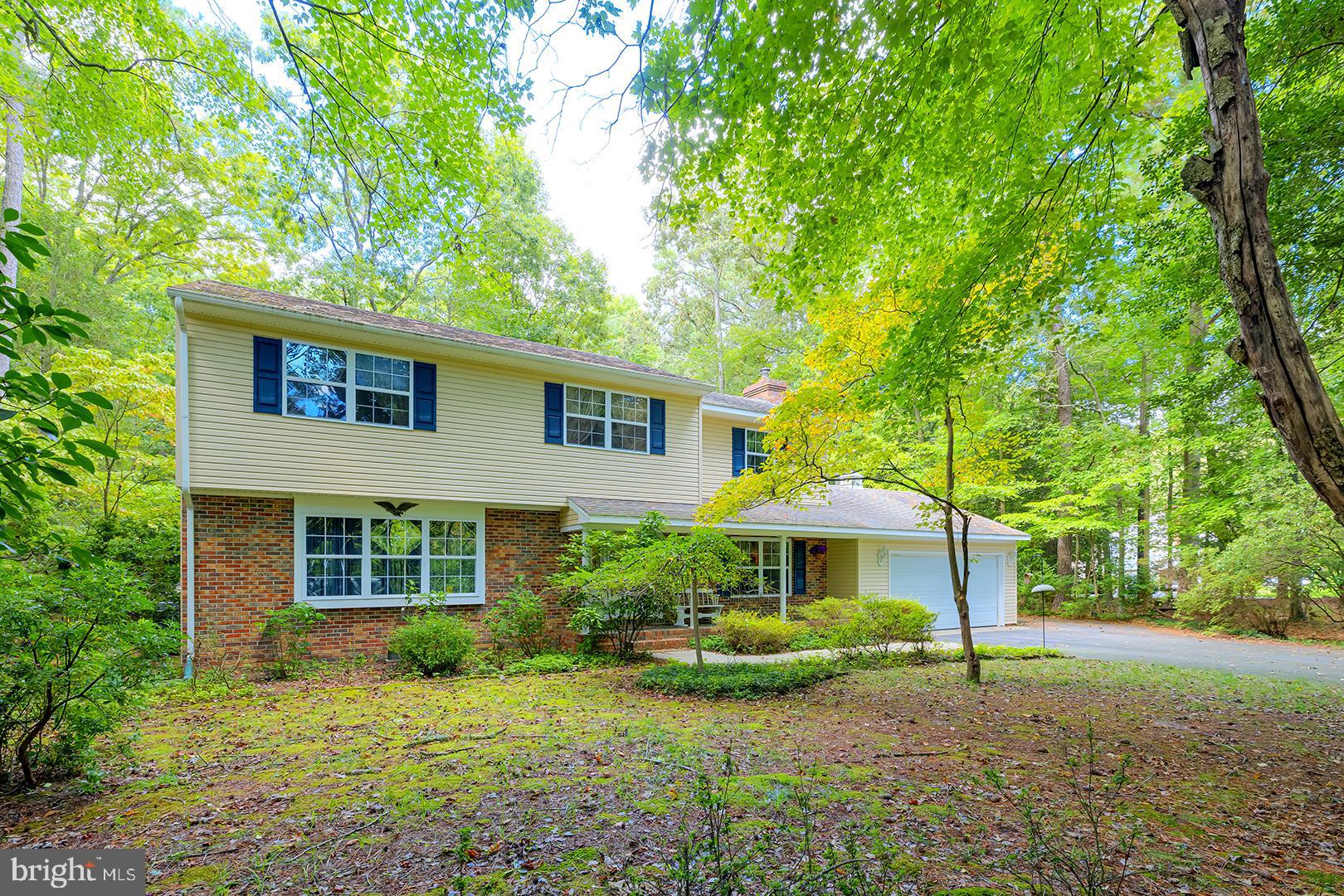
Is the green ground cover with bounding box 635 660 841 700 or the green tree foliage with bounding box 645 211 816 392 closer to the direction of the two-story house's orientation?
the green ground cover

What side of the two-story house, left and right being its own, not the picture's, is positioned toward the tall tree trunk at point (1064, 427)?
left

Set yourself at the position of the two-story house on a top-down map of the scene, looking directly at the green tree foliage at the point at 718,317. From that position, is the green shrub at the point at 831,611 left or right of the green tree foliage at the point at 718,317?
right

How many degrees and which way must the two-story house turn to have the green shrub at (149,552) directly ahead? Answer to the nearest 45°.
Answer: approximately 90° to its right

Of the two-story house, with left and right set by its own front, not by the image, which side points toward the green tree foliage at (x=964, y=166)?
front

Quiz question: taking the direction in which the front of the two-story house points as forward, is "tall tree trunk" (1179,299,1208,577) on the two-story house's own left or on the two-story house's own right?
on the two-story house's own left

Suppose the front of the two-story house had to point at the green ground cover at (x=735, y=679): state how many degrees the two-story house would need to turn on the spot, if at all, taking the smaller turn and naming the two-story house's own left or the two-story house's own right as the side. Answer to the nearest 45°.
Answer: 0° — it already faces it

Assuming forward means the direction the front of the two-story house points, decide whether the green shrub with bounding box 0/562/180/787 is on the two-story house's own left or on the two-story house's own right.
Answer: on the two-story house's own right

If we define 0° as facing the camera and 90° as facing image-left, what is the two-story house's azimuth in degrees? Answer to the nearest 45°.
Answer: approximately 315°
